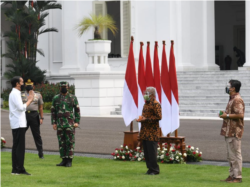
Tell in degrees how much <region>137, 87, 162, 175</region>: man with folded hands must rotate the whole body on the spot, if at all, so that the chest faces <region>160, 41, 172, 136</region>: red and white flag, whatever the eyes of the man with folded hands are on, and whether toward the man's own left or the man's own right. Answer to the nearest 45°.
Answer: approximately 135° to the man's own right

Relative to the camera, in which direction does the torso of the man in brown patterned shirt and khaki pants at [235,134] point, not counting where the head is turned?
to the viewer's left

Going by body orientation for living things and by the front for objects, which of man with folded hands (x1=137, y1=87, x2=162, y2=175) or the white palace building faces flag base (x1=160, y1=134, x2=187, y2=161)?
the white palace building

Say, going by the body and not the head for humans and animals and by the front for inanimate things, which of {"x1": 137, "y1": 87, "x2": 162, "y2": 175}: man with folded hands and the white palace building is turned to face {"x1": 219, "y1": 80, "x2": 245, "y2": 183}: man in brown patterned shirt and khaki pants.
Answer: the white palace building

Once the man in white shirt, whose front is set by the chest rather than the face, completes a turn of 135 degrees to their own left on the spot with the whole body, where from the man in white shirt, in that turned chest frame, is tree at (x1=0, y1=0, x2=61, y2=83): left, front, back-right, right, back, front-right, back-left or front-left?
front-right

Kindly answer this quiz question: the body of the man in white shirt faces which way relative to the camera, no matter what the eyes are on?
to the viewer's right

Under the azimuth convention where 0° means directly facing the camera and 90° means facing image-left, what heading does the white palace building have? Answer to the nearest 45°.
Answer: approximately 0°

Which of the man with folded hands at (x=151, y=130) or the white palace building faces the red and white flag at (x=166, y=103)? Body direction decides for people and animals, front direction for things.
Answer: the white palace building

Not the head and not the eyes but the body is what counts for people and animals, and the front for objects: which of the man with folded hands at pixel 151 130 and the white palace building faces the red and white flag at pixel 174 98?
the white palace building

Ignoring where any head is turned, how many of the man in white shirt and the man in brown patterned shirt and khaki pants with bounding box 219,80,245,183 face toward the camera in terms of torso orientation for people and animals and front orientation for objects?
0

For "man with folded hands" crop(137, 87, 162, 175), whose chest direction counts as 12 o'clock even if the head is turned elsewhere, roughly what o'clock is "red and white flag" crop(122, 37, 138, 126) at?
The red and white flag is roughly at 4 o'clock from the man with folded hands.

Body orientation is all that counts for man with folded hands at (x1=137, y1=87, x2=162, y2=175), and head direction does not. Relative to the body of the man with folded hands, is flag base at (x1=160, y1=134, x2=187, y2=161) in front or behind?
behind

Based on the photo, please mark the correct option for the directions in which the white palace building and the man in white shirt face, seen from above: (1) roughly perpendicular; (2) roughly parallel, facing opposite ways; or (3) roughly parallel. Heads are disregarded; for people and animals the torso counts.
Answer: roughly perpendicular

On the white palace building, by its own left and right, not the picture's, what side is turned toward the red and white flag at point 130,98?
front

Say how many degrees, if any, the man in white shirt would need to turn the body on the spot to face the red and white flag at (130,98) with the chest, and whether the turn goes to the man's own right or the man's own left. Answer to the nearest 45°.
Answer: approximately 45° to the man's own left

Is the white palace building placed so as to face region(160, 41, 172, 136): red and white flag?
yes
